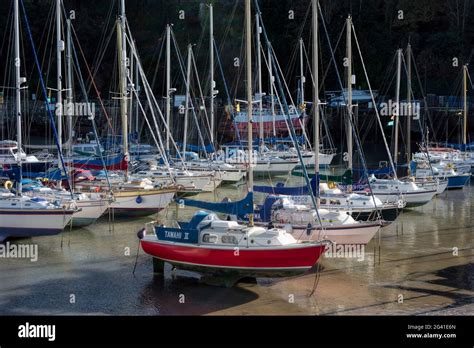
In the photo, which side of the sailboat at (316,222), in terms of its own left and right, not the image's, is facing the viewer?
right

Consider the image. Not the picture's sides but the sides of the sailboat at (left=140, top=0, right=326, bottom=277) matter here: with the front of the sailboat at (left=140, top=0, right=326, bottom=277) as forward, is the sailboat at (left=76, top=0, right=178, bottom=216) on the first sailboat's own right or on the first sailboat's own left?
on the first sailboat's own left

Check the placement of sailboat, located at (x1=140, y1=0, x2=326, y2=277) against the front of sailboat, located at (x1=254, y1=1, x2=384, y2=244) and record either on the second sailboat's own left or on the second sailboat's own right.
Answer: on the second sailboat's own right

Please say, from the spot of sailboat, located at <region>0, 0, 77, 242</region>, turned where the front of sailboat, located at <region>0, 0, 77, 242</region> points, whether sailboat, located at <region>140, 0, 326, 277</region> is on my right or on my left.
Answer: on my right

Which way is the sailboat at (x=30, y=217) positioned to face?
to the viewer's right

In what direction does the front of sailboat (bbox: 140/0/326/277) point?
to the viewer's right

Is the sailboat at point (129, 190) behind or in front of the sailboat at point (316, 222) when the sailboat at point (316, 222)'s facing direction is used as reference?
behind

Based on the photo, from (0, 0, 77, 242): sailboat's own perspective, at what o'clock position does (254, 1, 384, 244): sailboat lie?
(254, 1, 384, 244): sailboat is roughly at 1 o'clock from (0, 0, 77, 242): sailboat.

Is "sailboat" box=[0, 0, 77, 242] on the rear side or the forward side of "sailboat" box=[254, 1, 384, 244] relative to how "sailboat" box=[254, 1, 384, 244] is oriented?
on the rear side
